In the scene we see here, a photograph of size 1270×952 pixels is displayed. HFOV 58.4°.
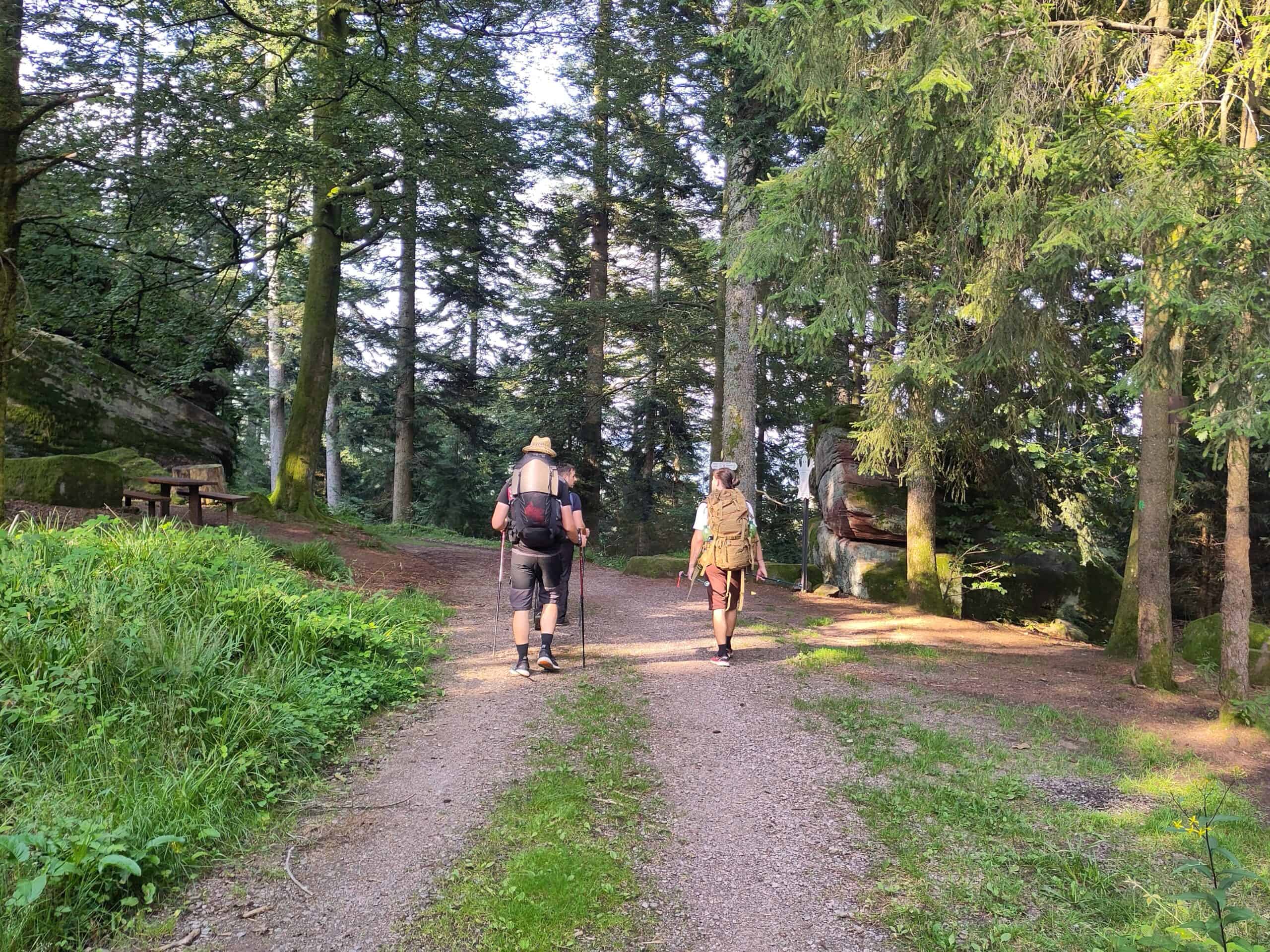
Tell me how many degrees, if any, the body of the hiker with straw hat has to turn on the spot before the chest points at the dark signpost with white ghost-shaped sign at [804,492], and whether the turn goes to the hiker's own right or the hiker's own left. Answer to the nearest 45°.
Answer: approximately 45° to the hiker's own right

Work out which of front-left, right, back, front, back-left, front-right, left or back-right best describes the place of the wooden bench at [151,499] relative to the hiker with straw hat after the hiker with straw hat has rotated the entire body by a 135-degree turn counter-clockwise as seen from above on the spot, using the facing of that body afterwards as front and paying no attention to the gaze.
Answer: right

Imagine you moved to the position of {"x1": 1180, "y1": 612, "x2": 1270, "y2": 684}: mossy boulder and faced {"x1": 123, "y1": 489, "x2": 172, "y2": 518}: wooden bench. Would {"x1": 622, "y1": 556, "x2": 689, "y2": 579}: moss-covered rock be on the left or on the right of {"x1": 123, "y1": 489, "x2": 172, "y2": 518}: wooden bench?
right

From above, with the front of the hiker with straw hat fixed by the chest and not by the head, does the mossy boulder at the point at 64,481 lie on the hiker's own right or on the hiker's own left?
on the hiker's own left

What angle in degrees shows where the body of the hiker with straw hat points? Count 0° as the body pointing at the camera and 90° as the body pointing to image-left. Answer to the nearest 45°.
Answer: approximately 180°

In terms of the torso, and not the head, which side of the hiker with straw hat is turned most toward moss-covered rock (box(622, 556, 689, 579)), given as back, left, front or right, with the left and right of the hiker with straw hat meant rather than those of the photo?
front

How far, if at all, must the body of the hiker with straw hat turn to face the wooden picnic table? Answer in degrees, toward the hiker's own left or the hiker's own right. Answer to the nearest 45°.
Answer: approximately 45° to the hiker's own left

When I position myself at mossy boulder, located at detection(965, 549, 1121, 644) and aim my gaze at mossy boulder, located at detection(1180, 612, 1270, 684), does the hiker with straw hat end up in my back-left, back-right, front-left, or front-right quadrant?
front-right

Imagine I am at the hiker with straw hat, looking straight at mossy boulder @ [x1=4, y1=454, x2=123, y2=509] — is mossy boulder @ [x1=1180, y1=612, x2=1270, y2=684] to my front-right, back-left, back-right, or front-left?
back-right

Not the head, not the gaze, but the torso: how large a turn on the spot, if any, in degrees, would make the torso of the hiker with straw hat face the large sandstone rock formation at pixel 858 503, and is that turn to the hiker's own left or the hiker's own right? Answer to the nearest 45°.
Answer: approximately 45° to the hiker's own right

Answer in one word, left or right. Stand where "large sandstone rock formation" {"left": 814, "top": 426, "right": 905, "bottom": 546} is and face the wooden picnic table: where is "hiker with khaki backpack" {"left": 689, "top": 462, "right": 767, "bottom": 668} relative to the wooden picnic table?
left
